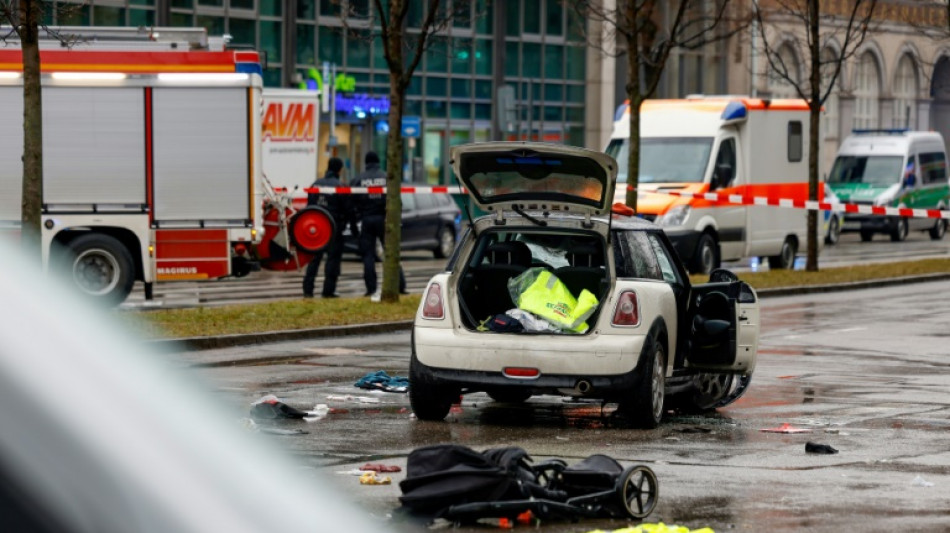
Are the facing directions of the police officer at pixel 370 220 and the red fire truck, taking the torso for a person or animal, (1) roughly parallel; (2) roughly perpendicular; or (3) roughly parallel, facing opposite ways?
roughly perpendicular

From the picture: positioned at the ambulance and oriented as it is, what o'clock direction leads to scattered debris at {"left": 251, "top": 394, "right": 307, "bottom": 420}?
The scattered debris is roughly at 11 o'clock from the ambulance.

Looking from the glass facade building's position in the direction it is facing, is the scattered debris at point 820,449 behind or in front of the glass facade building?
in front

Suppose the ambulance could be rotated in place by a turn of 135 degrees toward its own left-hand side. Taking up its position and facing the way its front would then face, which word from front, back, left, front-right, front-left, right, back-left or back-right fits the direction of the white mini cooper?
right

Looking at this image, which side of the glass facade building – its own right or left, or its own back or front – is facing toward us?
front

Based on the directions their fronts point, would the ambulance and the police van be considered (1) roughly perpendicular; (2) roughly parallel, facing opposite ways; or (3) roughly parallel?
roughly parallel

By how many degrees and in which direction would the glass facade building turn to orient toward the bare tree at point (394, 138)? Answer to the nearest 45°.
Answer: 0° — it already faces it

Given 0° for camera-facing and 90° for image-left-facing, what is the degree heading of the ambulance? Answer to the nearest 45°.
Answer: approximately 45°

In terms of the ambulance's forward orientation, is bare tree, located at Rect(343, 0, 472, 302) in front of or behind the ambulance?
in front
